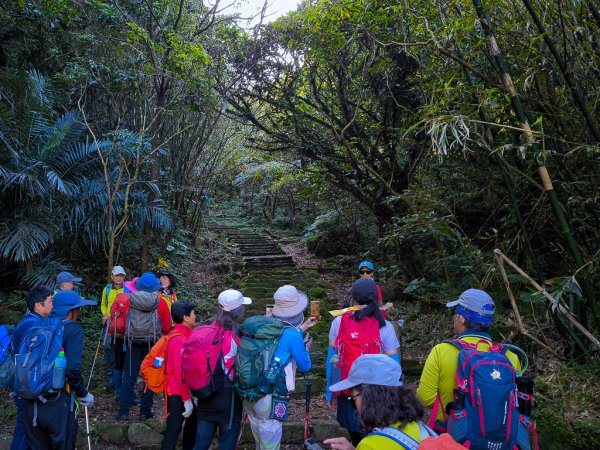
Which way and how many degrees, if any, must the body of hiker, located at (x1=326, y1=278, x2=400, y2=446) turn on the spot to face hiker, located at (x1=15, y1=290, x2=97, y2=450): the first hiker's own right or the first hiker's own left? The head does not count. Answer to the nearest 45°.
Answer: approximately 90° to the first hiker's own left

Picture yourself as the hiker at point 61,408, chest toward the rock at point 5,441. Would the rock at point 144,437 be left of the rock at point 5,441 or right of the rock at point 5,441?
right

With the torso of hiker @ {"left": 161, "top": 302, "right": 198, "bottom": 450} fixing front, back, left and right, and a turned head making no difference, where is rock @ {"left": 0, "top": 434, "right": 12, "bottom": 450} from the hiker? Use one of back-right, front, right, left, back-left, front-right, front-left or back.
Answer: back-left

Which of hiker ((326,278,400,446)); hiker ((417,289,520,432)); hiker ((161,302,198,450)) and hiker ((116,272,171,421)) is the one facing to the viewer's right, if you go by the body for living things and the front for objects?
hiker ((161,302,198,450))

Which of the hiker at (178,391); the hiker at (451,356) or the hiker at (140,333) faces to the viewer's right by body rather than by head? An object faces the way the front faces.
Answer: the hiker at (178,391)

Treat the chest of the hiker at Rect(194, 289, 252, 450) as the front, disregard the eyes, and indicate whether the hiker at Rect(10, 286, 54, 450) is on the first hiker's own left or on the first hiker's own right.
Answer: on the first hiker's own left

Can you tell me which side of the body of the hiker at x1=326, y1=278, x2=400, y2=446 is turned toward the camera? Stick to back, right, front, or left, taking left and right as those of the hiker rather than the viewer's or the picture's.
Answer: back

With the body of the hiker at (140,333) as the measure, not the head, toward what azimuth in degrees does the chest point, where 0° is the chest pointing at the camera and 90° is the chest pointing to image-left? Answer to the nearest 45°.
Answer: approximately 180°

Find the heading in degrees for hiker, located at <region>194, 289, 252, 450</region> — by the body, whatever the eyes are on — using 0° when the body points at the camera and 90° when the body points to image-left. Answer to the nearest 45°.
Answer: approximately 225°

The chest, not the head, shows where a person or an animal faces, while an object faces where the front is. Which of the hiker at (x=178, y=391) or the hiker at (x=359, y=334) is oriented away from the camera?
the hiker at (x=359, y=334)

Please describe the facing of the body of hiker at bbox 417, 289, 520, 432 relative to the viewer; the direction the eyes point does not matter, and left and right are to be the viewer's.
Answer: facing away from the viewer and to the left of the viewer
